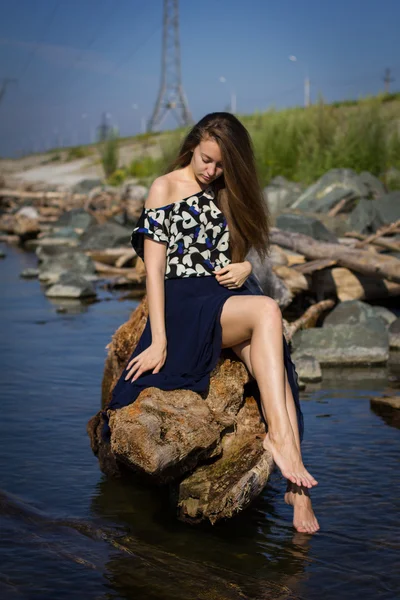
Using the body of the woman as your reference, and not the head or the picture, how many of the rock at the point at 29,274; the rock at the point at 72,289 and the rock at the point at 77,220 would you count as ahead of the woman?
0

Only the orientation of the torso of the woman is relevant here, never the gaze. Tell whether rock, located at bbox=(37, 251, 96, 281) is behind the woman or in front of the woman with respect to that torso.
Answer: behind

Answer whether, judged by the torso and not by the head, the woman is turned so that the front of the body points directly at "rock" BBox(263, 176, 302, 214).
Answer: no

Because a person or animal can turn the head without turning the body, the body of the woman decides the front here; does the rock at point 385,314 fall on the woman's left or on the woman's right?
on the woman's left

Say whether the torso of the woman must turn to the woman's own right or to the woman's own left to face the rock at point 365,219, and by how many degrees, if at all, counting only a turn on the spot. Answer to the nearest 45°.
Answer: approximately 135° to the woman's own left

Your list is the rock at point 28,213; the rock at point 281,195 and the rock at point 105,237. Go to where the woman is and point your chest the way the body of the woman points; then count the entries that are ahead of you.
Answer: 0

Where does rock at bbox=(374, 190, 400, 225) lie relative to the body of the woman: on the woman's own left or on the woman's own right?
on the woman's own left

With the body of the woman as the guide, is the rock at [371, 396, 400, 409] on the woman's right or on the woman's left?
on the woman's left

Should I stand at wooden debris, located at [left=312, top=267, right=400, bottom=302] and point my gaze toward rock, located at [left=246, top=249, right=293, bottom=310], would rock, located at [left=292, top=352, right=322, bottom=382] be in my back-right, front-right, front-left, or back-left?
front-left

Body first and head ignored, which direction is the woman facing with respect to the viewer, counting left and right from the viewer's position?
facing the viewer and to the right of the viewer

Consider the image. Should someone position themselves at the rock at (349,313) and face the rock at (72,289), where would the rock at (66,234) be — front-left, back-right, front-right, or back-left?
front-right

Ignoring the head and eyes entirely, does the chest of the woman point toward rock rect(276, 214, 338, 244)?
no

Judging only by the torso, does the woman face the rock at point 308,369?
no
